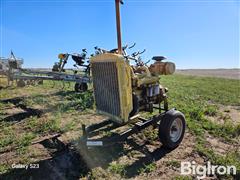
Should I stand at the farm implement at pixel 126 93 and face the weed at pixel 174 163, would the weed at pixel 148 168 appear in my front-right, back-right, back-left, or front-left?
front-right

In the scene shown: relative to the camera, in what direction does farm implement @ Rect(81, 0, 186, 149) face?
facing the viewer and to the left of the viewer

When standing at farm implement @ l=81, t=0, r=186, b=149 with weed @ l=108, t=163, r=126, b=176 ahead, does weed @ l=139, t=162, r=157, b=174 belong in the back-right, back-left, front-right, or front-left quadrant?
front-left
